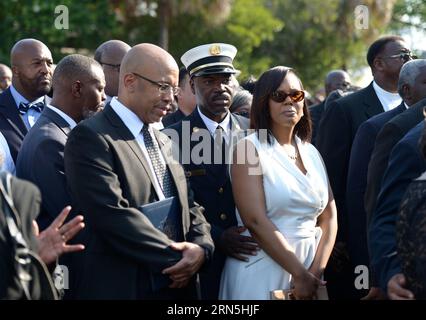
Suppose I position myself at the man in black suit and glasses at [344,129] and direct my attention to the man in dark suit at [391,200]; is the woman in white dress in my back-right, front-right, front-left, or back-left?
front-right

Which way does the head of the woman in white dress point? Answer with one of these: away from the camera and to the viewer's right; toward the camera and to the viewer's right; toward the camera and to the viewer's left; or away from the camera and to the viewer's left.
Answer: toward the camera and to the viewer's right

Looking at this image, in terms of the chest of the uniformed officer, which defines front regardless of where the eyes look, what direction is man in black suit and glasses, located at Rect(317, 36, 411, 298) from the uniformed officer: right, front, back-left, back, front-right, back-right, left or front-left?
left

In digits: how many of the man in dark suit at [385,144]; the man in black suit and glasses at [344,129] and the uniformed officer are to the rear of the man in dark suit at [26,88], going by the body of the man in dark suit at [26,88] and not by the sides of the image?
0

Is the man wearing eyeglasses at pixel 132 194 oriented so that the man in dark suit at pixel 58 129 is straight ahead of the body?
no

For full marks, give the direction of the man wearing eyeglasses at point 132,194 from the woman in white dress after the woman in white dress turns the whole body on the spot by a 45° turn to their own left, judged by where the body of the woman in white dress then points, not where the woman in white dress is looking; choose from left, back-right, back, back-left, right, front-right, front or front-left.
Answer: back-right

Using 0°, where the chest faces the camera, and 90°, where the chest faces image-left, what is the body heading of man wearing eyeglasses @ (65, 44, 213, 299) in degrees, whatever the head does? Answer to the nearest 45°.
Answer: approximately 315°

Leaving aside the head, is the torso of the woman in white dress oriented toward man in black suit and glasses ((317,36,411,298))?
no

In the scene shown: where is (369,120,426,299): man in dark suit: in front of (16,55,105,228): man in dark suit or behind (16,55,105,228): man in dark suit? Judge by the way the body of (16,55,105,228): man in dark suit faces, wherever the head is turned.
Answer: in front

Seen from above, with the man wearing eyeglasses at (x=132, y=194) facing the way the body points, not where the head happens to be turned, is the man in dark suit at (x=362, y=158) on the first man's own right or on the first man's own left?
on the first man's own left

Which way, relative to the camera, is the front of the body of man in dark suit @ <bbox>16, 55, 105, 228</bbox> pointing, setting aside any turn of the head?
to the viewer's right

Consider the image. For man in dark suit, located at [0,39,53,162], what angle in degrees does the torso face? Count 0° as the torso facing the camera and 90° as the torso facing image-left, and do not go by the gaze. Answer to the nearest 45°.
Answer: approximately 315°
